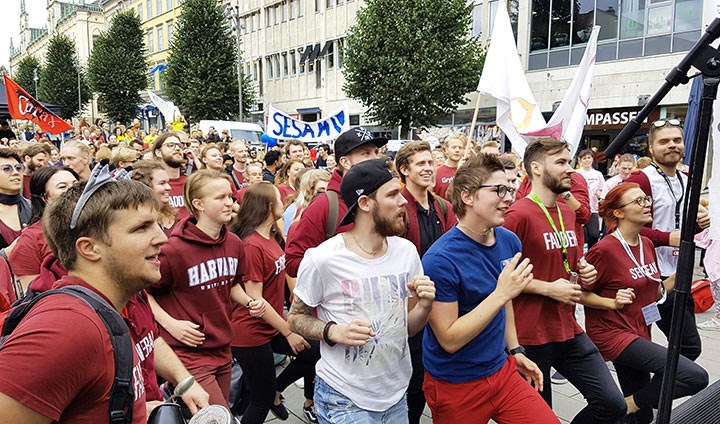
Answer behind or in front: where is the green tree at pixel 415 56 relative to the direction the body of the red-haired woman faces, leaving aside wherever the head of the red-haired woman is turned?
behind

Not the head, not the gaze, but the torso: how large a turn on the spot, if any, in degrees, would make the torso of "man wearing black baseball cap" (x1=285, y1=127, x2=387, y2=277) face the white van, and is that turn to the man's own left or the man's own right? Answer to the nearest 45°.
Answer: approximately 135° to the man's own left

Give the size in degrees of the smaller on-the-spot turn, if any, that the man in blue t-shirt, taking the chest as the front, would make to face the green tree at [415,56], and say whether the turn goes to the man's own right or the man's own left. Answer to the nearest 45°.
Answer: approximately 135° to the man's own left

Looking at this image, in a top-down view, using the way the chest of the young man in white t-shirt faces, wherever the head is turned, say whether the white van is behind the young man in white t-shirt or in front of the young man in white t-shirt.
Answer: behind

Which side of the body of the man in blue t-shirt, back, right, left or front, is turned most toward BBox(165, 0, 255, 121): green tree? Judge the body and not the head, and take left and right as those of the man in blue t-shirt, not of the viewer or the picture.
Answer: back

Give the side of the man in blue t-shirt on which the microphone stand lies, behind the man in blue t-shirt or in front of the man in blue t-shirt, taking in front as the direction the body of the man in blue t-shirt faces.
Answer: in front
